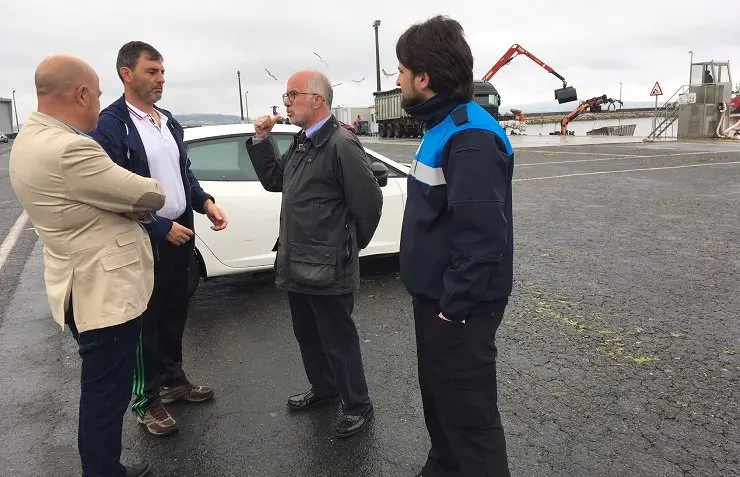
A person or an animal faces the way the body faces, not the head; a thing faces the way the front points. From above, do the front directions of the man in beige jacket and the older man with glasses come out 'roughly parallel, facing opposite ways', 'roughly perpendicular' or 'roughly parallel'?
roughly parallel, facing opposite ways

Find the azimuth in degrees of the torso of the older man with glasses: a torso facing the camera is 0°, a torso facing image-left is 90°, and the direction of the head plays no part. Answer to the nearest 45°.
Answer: approximately 45°

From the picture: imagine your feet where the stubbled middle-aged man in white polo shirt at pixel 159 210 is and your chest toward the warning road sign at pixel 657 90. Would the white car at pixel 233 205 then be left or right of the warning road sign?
left

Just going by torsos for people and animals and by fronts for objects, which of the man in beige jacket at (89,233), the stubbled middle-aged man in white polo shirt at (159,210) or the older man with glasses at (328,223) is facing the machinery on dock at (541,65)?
the man in beige jacket

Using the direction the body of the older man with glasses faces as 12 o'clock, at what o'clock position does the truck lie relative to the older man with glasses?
The truck is roughly at 5 o'clock from the older man with glasses.

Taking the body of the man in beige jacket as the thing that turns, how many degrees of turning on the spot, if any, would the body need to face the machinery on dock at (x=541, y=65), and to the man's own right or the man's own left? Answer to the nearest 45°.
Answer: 0° — they already face it

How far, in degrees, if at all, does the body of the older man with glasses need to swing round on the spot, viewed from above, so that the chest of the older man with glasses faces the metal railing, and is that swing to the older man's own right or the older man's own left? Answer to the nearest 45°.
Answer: approximately 180°

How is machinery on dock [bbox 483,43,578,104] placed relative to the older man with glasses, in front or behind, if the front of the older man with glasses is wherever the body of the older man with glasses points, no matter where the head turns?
behind

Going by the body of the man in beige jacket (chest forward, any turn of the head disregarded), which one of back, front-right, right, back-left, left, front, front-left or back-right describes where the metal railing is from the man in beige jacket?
front

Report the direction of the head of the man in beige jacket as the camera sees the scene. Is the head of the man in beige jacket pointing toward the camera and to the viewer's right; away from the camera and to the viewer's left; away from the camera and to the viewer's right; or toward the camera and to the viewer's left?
away from the camera and to the viewer's right
